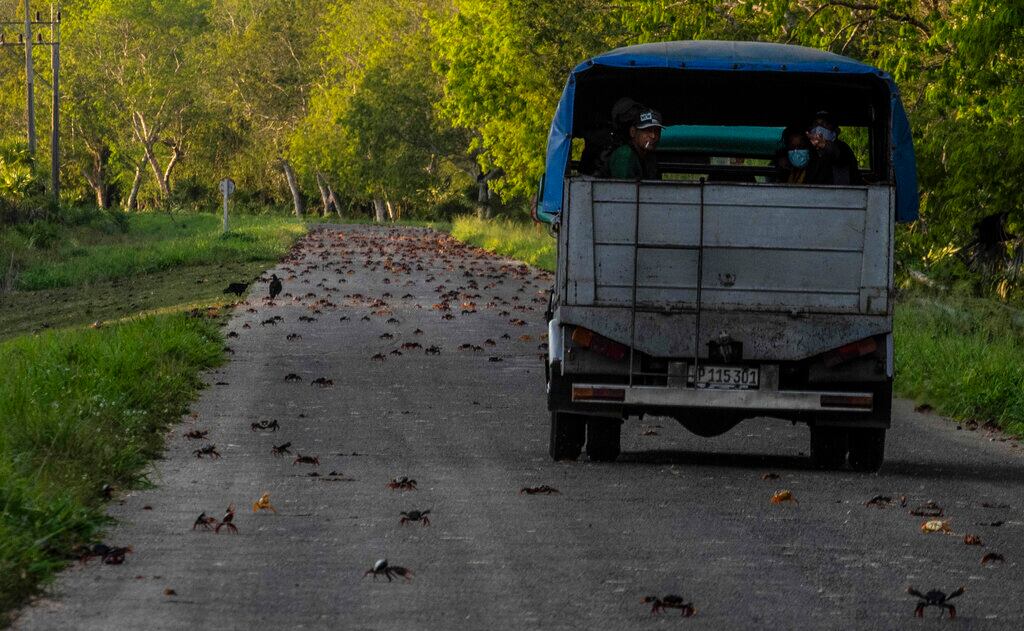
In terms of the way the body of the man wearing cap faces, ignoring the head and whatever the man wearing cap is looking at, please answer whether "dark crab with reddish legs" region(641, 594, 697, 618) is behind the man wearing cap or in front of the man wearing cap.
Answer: in front

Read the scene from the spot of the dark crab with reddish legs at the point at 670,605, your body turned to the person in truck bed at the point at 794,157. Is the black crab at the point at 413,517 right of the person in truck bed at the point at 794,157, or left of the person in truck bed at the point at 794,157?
left

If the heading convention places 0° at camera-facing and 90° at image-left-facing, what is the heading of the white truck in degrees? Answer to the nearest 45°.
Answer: approximately 180°

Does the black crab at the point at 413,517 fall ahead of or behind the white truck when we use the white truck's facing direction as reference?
behind

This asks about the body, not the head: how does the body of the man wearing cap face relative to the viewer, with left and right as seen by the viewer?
facing the viewer and to the right of the viewer

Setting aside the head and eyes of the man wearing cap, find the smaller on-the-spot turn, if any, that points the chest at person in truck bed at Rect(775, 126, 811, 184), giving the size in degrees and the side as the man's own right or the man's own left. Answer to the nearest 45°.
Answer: approximately 90° to the man's own left
